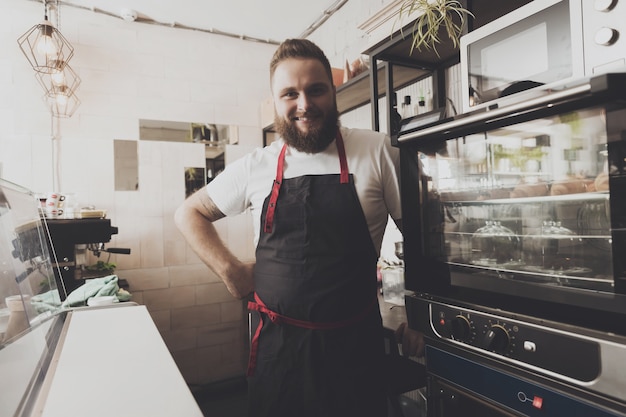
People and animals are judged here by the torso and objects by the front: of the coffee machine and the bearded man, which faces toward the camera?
the bearded man

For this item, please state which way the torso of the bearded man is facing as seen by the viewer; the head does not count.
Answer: toward the camera

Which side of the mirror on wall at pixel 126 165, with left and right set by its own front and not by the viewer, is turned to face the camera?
front

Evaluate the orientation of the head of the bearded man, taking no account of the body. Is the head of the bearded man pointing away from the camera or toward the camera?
toward the camera

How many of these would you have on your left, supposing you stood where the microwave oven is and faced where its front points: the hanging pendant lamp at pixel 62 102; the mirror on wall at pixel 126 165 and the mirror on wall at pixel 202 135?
0

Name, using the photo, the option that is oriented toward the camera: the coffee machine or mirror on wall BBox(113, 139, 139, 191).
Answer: the mirror on wall

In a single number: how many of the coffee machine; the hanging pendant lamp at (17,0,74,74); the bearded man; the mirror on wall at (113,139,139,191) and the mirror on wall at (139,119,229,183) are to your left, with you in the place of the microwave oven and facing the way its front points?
0

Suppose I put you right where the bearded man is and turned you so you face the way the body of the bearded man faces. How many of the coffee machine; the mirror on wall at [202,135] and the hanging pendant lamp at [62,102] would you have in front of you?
0

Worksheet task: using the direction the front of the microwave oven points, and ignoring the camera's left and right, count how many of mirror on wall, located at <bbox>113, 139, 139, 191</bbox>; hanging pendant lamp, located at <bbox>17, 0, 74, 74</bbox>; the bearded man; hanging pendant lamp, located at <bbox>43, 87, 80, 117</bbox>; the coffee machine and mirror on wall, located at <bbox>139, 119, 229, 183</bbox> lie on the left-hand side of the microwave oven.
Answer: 0

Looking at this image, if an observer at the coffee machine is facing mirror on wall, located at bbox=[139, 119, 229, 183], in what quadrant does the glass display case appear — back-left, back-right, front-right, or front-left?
back-right

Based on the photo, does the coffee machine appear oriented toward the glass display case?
no

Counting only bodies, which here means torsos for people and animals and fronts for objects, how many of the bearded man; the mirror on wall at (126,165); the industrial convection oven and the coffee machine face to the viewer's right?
1

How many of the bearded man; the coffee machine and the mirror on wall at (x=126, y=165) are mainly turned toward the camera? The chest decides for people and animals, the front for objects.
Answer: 2

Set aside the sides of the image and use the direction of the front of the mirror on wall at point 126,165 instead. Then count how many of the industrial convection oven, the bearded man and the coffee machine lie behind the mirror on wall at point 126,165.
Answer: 0

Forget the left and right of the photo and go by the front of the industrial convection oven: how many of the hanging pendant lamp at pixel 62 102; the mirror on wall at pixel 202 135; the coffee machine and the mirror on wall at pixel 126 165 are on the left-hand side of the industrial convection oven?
0

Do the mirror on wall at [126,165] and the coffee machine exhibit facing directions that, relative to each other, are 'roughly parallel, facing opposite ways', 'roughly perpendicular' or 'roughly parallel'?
roughly perpendicular

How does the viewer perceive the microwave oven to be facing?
facing the viewer and to the left of the viewer

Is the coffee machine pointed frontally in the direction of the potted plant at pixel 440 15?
no
